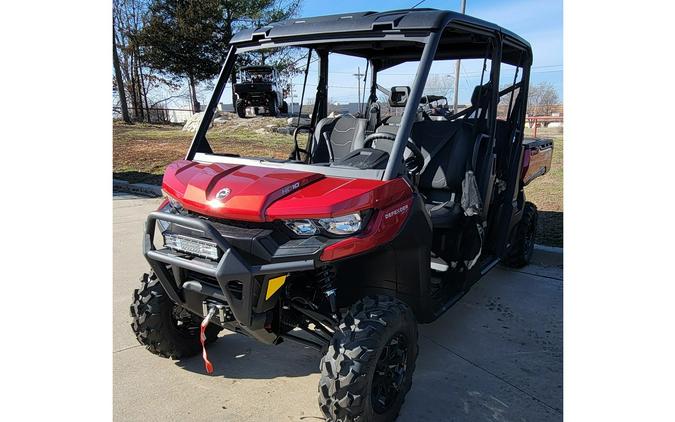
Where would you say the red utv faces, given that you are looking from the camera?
facing the viewer and to the left of the viewer

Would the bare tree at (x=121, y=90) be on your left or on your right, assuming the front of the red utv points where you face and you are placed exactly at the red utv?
on your right
